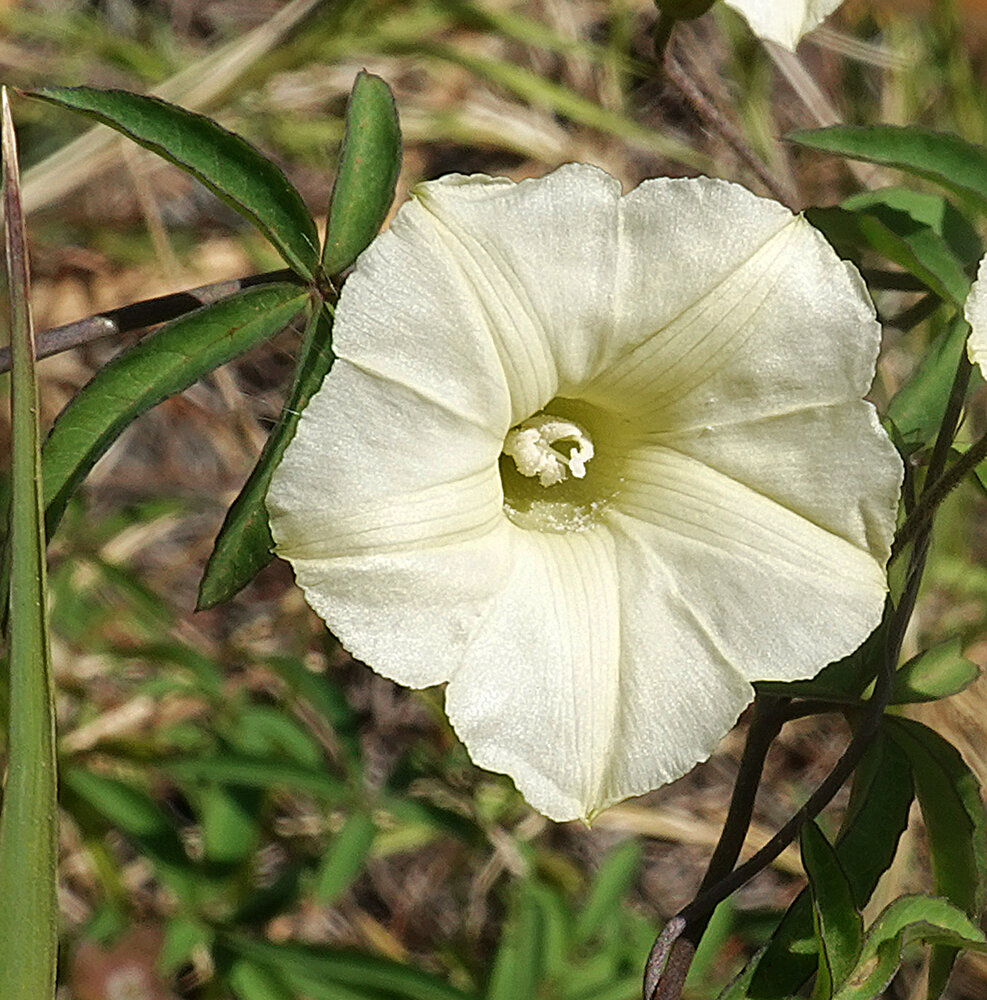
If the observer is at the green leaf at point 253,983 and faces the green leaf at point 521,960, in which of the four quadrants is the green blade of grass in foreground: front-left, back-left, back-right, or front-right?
back-right

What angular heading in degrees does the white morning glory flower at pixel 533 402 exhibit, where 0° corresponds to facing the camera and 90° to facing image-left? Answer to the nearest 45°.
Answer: approximately 0°
